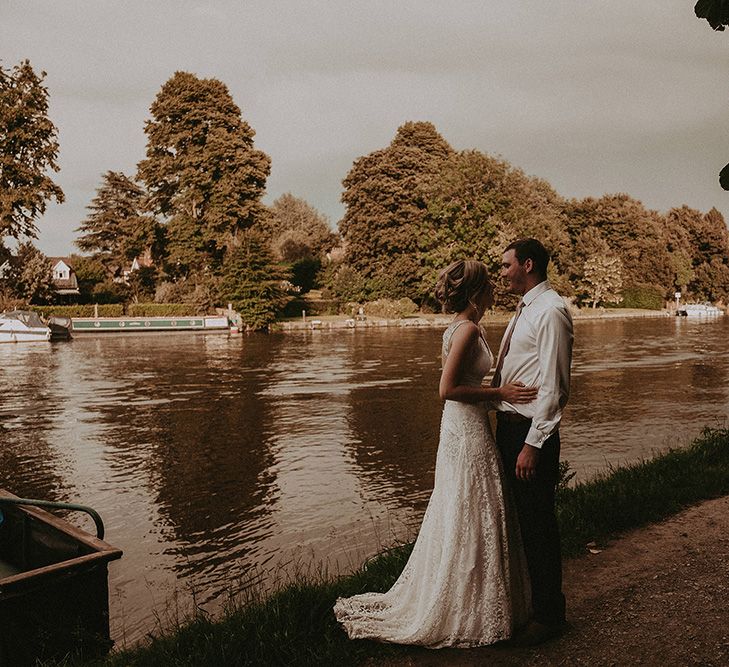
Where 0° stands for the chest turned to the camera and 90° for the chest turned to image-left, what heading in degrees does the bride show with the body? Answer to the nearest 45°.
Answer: approximately 270°

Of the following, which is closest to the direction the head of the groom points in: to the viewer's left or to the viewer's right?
to the viewer's left

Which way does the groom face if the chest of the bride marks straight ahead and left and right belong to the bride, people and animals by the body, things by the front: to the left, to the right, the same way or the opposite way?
the opposite way

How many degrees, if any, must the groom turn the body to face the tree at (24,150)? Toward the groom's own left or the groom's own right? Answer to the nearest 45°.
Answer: approximately 45° to the groom's own right
